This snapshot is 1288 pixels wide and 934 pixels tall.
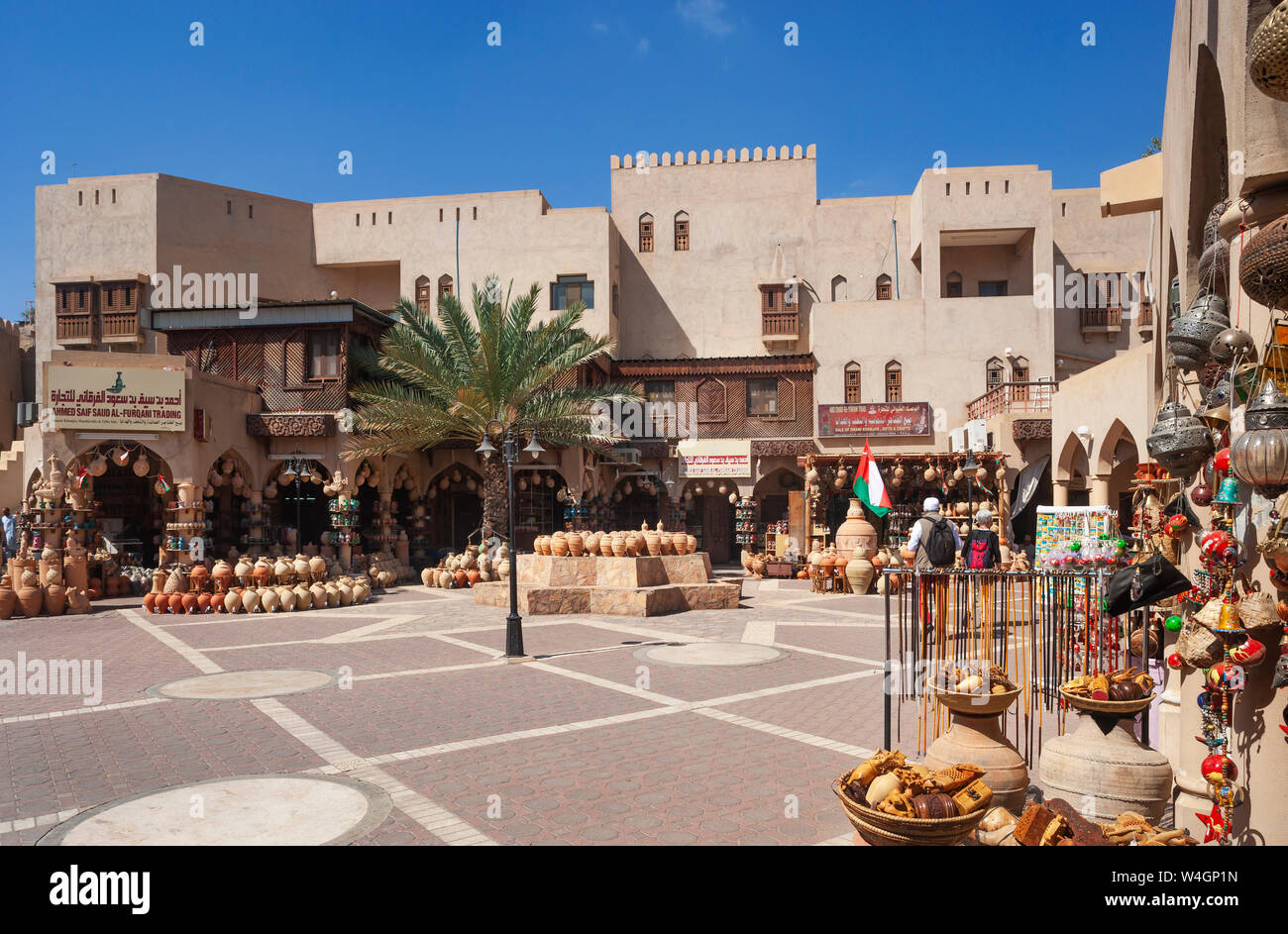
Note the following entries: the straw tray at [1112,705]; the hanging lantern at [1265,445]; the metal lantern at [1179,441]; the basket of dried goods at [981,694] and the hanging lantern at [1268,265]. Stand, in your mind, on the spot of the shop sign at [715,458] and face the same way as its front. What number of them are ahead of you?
5

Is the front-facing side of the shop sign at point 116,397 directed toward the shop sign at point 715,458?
no

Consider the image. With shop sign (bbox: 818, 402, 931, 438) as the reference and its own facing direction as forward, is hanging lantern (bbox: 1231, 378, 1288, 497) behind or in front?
in front

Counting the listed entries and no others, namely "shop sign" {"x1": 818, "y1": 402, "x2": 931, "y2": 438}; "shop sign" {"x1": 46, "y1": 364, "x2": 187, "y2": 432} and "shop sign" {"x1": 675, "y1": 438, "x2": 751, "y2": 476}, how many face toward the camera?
3

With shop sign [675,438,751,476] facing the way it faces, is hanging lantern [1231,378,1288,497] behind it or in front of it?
in front

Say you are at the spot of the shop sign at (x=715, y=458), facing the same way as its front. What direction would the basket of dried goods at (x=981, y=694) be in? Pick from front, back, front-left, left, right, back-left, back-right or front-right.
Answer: front

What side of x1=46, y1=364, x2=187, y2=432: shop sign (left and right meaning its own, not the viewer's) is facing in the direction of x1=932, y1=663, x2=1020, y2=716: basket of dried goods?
front

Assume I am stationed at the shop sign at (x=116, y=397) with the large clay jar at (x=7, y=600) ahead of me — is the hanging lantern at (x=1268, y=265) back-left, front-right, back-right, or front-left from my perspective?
front-left

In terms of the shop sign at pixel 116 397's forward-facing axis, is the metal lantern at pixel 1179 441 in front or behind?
in front

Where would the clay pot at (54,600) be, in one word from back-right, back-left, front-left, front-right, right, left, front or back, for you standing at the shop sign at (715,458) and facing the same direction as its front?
front-right

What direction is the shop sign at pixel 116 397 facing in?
toward the camera

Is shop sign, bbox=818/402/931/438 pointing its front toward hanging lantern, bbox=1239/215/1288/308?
yes

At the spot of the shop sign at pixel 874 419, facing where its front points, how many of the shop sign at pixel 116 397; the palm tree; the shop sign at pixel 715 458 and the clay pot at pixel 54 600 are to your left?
0
